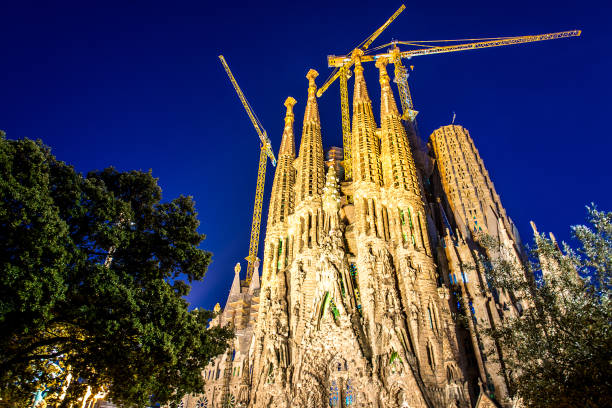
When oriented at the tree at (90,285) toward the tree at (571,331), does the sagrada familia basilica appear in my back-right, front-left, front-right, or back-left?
front-left

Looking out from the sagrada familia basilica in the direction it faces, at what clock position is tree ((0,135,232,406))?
The tree is roughly at 1 o'clock from the sagrada familia basilica.

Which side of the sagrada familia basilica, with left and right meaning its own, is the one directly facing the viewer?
front

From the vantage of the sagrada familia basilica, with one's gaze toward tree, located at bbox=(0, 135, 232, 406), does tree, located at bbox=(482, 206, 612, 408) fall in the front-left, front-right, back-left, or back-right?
front-left

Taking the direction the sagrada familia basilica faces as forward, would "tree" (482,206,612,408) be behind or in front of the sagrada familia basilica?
in front
